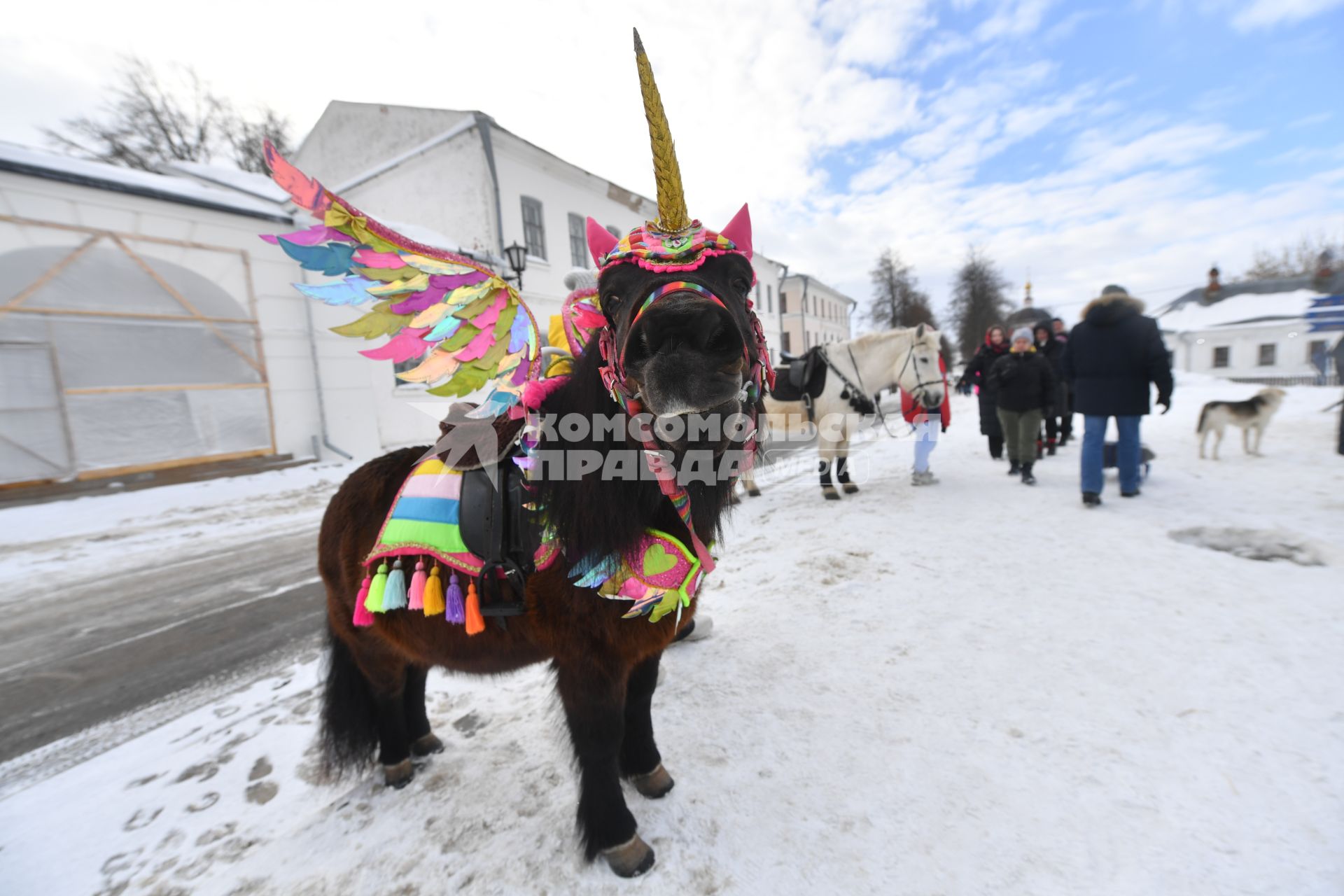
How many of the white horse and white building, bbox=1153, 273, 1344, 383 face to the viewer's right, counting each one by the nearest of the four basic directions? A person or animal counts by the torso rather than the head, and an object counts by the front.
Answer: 1

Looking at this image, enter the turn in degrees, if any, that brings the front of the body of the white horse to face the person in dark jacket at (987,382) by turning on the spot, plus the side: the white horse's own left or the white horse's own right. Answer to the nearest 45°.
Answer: approximately 45° to the white horse's own left

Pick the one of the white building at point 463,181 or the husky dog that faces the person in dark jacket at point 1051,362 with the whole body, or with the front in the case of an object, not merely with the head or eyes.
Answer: the white building

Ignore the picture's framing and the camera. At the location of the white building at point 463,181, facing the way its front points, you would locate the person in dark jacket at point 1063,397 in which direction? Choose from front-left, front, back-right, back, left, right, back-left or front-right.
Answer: front

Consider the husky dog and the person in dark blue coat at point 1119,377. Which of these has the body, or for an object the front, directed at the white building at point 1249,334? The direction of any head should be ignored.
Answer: the person in dark blue coat

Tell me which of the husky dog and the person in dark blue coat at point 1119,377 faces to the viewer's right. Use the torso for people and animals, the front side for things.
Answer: the husky dog

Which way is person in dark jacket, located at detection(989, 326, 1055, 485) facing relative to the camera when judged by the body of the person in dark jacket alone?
toward the camera

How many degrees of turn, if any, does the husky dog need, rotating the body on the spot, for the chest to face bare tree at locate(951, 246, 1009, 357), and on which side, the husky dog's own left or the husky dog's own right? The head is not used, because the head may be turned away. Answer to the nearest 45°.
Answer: approximately 90° to the husky dog's own left

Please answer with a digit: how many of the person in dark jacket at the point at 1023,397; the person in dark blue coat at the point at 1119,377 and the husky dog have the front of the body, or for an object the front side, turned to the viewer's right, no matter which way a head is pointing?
1

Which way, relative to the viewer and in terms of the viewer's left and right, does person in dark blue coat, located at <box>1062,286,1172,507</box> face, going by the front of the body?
facing away from the viewer

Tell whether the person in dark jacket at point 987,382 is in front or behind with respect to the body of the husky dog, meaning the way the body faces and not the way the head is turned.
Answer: behind

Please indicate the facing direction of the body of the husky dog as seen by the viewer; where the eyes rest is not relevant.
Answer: to the viewer's right

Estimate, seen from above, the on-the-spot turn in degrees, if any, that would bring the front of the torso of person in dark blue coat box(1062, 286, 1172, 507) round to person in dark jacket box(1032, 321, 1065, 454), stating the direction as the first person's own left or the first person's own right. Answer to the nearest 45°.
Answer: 0° — they already face them
